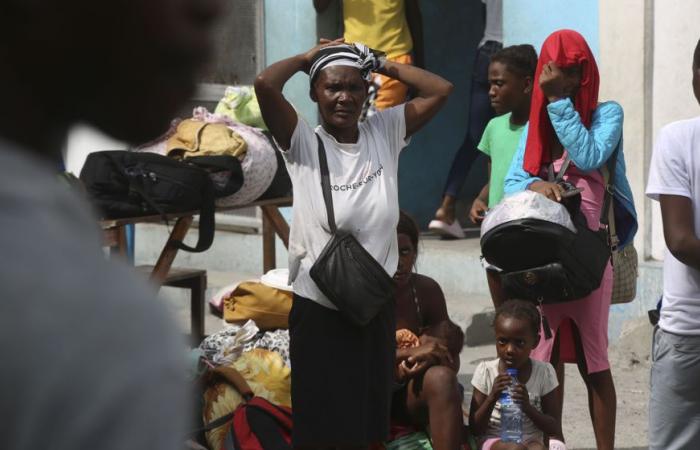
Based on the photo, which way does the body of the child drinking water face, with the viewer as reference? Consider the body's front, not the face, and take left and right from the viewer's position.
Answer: facing the viewer

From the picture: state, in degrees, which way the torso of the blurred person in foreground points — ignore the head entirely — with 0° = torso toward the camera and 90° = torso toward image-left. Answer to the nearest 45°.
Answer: approximately 270°

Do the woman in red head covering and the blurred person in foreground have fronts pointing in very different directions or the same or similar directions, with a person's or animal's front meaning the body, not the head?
very different directions

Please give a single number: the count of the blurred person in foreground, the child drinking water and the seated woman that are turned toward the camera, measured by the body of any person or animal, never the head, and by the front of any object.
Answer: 2

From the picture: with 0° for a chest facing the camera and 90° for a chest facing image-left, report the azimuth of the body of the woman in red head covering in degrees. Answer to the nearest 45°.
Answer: approximately 45°

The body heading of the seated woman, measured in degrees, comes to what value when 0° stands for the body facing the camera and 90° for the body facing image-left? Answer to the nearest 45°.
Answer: approximately 0°
